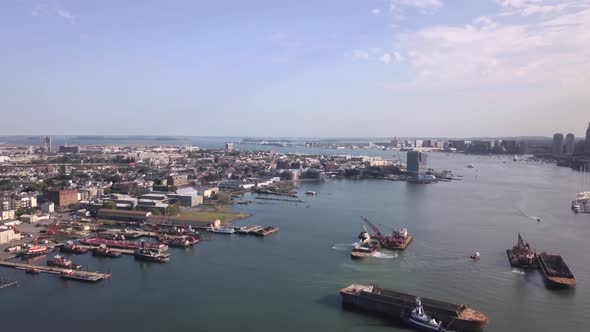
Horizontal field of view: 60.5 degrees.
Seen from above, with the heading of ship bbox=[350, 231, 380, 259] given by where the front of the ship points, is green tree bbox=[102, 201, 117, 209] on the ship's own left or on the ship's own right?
on the ship's own right

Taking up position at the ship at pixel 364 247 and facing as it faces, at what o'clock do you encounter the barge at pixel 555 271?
The barge is roughly at 8 o'clock from the ship.

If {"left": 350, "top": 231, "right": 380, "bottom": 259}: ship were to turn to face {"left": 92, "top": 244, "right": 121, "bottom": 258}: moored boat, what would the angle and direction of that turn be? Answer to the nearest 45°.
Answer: approximately 45° to its right

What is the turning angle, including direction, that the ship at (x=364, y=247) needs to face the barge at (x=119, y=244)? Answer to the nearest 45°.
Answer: approximately 45° to its right

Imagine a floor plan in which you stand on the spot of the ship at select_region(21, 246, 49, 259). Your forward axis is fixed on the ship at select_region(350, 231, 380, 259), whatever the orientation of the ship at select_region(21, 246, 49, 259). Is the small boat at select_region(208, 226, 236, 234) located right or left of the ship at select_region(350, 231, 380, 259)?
left

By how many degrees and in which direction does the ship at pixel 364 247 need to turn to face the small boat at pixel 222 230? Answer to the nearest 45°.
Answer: approximately 90° to its right

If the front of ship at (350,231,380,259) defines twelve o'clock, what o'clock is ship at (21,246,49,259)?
ship at (21,246,49,259) is roughly at 1 o'clock from ship at (350,231,380,259).

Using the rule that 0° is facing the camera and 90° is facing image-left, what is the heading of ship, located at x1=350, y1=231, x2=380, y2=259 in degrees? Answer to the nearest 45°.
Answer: approximately 45°

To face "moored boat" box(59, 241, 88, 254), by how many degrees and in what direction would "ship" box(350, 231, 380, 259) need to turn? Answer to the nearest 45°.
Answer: approximately 45° to its right

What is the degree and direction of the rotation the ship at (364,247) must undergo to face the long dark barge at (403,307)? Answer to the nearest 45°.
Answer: approximately 45° to its left
